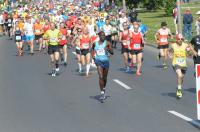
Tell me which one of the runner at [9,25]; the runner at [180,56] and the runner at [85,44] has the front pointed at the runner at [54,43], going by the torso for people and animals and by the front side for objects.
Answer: the runner at [9,25]

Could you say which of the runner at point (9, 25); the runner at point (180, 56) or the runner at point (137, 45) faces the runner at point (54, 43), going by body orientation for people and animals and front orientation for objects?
the runner at point (9, 25)

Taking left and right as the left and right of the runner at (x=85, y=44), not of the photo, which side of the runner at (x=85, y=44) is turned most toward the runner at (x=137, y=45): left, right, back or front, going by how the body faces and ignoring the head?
left

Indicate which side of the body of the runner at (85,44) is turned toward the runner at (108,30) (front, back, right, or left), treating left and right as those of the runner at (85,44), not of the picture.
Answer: back

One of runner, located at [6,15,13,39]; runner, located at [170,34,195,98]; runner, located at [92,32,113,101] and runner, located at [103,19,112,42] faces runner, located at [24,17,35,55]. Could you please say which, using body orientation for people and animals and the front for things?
runner, located at [6,15,13,39]

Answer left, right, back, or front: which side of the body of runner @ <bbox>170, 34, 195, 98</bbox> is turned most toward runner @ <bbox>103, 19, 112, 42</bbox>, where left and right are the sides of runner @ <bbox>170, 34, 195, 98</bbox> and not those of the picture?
back
